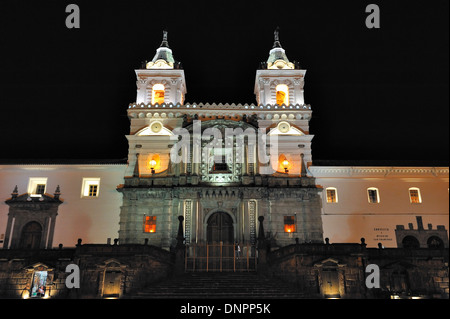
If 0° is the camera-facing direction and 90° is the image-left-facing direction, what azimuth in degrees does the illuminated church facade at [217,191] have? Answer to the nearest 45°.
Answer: approximately 0°
